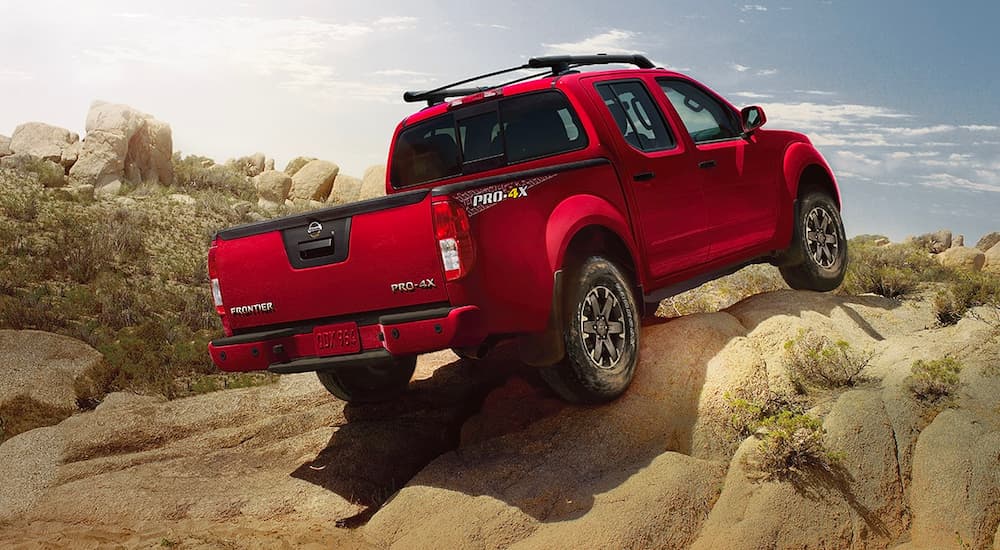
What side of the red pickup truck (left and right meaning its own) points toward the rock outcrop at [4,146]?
left

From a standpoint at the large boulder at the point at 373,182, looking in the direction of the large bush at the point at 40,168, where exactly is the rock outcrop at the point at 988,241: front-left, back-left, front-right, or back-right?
back-left

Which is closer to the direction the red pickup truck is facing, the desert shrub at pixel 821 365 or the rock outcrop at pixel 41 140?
the desert shrub

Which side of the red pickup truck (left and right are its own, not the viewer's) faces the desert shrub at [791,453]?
right

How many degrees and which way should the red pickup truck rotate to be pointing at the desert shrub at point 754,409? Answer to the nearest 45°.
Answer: approximately 45° to its right

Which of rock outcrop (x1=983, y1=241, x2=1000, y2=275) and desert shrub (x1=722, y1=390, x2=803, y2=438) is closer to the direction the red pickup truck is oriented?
the rock outcrop

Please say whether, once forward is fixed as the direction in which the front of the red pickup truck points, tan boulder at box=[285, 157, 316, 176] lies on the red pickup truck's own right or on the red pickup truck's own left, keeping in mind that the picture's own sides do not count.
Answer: on the red pickup truck's own left

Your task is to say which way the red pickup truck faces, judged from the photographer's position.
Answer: facing away from the viewer and to the right of the viewer

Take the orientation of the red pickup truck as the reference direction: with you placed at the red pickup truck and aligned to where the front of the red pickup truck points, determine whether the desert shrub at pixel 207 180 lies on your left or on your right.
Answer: on your left

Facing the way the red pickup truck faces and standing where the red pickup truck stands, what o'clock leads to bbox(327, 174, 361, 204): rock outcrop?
The rock outcrop is roughly at 10 o'clock from the red pickup truck.
